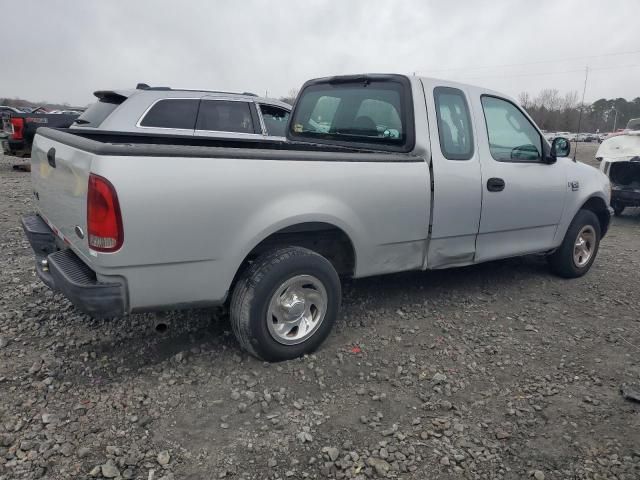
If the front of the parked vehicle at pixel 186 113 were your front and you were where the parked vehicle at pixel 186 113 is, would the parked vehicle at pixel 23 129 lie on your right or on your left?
on your left

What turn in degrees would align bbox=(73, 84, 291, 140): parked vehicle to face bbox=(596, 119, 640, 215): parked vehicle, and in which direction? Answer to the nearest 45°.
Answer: approximately 45° to its right

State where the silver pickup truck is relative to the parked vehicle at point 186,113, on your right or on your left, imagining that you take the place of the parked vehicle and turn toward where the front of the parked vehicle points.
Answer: on your right

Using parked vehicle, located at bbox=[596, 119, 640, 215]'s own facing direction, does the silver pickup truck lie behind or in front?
in front

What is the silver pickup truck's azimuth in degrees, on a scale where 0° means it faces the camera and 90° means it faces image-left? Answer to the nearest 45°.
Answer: approximately 225°

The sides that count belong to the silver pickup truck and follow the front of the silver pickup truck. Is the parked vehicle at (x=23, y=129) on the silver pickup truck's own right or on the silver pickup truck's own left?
on the silver pickup truck's own left

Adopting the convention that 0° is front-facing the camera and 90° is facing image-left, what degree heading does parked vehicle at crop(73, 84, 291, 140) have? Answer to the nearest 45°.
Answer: approximately 225°

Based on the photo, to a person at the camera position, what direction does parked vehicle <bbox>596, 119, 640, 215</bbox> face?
facing the viewer and to the left of the viewer

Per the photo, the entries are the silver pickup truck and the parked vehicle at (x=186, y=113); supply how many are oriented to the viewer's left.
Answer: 0

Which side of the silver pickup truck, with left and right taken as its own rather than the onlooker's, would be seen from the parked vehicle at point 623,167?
front

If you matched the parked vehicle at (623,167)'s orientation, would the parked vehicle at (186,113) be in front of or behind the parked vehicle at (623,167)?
in front
